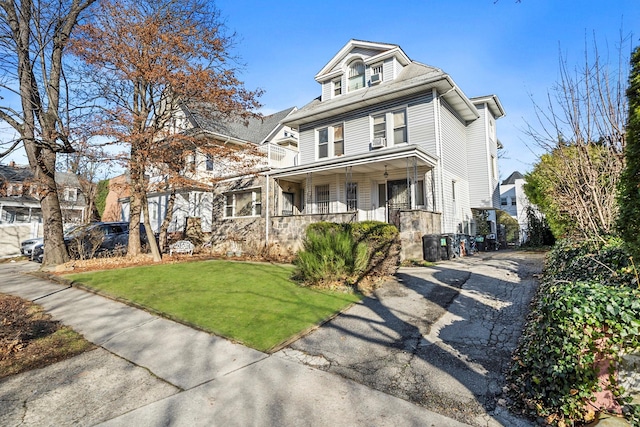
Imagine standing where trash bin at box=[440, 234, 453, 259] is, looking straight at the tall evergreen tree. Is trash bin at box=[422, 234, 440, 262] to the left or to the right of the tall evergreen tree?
right

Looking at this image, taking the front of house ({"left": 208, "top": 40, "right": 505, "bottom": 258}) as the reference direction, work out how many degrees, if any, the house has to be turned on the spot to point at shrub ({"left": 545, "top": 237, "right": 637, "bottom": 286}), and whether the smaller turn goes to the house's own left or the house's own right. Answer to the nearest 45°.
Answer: approximately 45° to the house's own left

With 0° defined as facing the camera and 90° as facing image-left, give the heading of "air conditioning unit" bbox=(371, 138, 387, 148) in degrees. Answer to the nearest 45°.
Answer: approximately 45°

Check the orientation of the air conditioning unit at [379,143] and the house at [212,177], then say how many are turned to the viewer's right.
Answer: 0

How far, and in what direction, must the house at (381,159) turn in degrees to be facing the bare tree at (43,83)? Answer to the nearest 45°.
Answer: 0° — it already faces it

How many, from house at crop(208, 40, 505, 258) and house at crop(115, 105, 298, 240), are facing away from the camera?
0

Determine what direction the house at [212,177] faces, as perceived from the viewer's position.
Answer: facing the viewer and to the left of the viewer

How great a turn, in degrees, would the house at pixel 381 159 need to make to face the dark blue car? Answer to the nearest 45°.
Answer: approximately 45° to its right

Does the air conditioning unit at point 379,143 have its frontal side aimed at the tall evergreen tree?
no

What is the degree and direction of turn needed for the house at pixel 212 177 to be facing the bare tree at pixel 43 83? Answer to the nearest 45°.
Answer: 0° — it already faces it

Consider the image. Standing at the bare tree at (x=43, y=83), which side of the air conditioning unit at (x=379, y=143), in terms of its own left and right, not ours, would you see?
front

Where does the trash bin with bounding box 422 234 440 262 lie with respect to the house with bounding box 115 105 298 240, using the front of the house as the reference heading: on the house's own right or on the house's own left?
on the house's own left

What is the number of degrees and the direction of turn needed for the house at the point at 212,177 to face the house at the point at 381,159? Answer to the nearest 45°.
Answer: approximately 90° to its left

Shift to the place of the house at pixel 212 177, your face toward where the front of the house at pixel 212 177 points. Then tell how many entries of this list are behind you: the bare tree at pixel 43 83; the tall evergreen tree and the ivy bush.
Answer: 0

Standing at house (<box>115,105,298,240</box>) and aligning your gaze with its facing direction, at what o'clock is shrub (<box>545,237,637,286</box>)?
The shrub is roughly at 10 o'clock from the house.

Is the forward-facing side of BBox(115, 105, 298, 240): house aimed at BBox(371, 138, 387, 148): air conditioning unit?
no

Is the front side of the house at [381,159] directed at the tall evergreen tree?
no

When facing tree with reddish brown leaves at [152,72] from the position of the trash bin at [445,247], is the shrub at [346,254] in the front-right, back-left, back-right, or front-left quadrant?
front-left

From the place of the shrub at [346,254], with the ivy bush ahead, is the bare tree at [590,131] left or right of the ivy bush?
left

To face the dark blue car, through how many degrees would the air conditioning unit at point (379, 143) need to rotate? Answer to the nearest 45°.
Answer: approximately 45° to its right

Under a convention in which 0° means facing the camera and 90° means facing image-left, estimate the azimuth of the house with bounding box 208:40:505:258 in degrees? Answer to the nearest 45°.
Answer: approximately 45°

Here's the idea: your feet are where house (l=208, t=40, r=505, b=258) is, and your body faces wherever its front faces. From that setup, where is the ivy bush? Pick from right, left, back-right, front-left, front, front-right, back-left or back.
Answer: front-left

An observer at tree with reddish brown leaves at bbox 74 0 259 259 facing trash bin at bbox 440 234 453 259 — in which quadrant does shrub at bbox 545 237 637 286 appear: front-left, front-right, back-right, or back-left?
front-right
